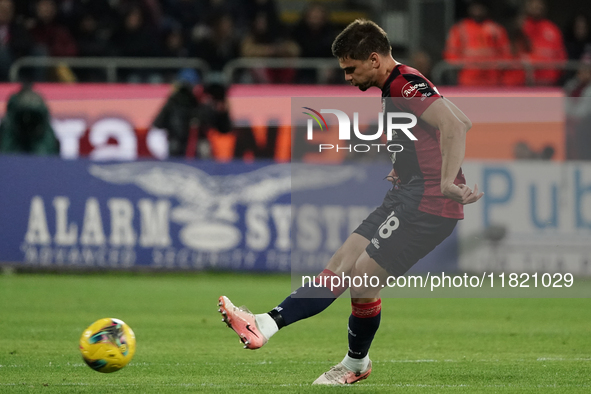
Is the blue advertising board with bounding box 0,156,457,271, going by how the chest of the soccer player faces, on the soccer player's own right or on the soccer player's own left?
on the soccer player's own right

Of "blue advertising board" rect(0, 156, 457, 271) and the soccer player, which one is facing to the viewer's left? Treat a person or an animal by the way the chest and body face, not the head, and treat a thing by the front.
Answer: the soccer player

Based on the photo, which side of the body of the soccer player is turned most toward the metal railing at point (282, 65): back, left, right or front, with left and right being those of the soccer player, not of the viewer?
right

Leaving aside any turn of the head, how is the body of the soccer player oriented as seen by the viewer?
to the viewer's left

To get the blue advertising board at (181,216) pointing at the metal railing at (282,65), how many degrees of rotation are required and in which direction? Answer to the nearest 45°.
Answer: approximately 135° to its left

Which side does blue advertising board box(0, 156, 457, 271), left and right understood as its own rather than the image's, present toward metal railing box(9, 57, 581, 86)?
back

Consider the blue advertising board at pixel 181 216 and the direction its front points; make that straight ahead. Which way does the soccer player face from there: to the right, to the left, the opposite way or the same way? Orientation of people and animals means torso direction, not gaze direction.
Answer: to the right

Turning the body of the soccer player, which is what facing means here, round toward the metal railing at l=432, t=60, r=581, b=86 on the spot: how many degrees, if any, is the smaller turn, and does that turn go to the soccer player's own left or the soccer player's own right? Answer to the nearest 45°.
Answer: approximately 90° to the soccer player's own right

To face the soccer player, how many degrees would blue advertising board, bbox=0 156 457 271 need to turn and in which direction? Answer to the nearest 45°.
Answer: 0° — it already faces them

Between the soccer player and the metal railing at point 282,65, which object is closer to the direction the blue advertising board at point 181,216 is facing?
the soccer player

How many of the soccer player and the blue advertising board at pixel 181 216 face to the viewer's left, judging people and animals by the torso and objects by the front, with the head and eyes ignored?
1

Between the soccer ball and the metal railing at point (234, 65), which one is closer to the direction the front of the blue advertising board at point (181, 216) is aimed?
the soccer ball

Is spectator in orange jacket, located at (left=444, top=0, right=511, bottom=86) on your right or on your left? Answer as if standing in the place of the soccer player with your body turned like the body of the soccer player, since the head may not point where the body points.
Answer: on your right

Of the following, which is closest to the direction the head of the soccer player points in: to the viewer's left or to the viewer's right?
to the viewer's left
